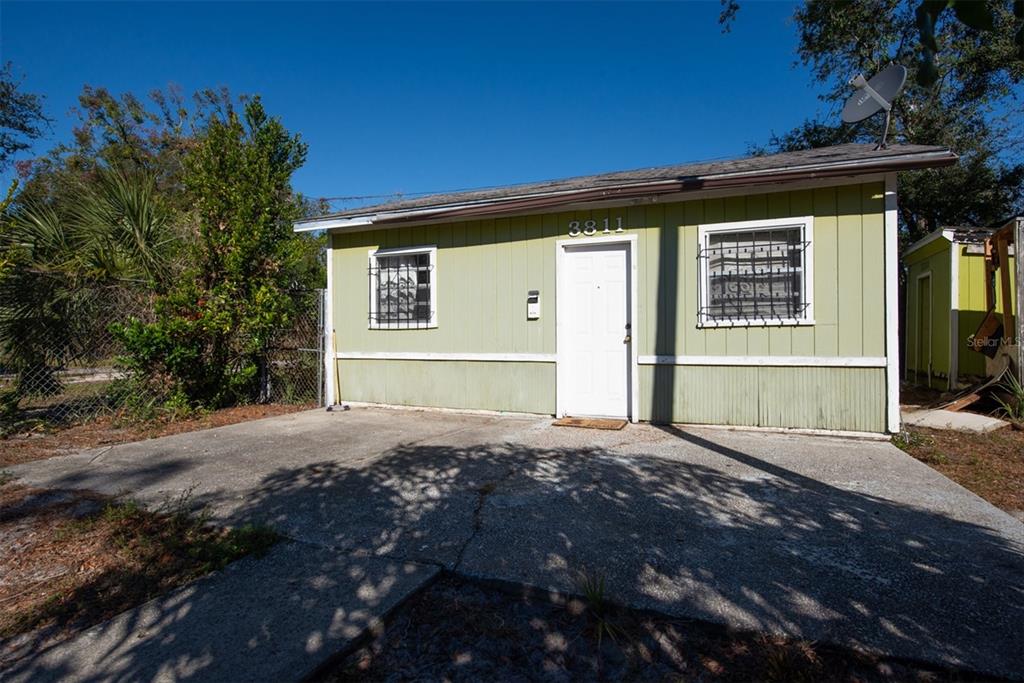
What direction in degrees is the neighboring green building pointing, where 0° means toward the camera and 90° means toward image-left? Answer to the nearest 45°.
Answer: approximately 45°
